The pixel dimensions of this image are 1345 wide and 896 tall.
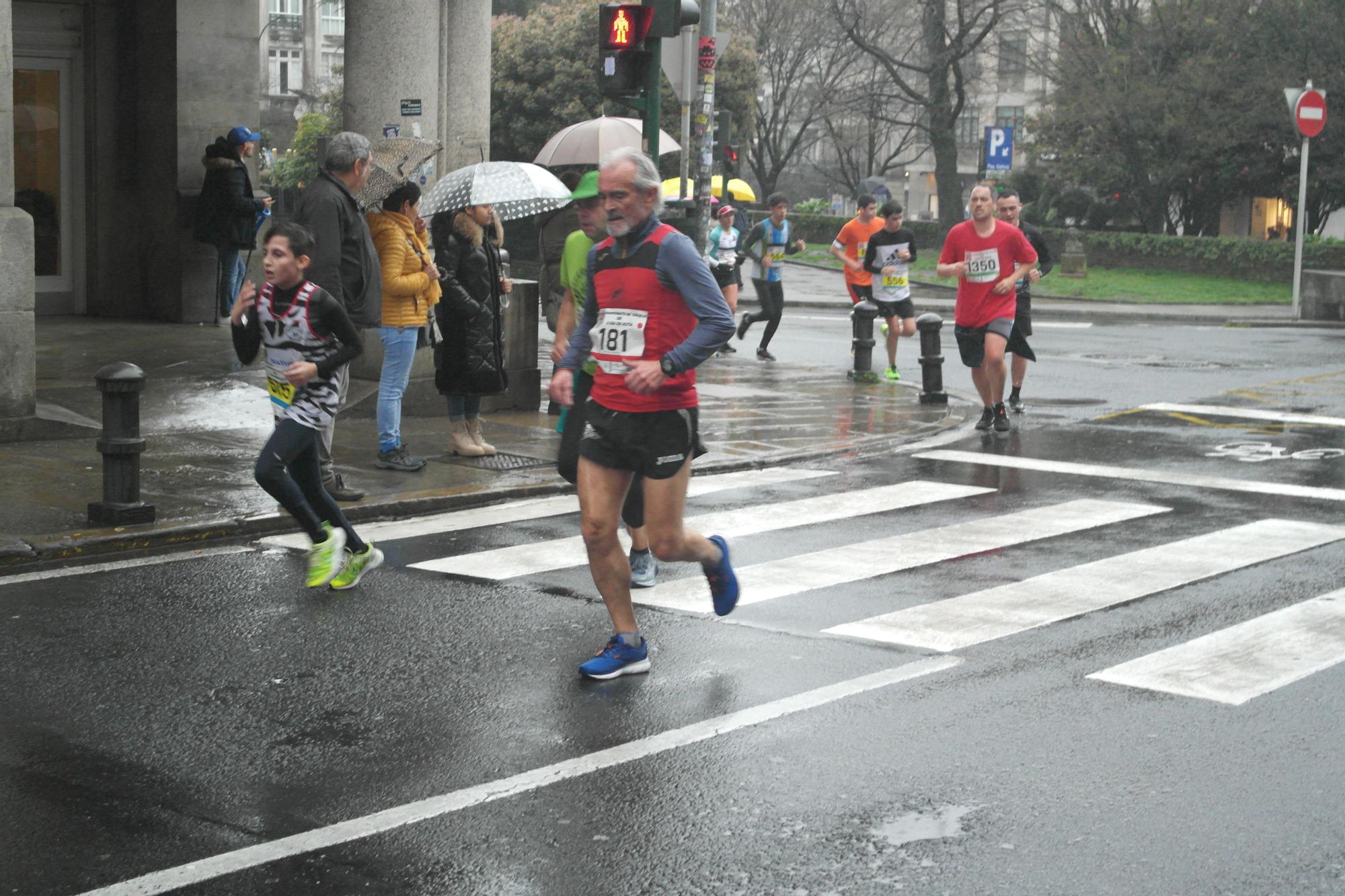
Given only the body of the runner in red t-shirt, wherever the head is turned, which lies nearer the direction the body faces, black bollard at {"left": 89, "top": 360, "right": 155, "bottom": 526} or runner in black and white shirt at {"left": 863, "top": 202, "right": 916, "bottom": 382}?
the black bollard

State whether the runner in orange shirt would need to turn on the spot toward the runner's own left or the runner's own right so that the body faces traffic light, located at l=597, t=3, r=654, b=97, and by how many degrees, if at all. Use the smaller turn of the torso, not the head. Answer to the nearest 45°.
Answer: approximately 45° to the runner's own right

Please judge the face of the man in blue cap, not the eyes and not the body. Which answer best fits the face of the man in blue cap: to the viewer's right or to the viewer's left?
to the viewer's right

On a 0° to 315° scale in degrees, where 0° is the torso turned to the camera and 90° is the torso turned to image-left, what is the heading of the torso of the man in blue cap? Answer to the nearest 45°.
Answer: approximately 270°

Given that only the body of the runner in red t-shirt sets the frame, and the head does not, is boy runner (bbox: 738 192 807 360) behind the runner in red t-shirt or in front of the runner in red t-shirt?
behind

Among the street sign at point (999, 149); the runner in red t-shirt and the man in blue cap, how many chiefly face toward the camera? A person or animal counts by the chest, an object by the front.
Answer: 2

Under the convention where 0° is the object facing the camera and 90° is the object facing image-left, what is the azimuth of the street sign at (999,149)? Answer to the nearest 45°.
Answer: approximately 0°

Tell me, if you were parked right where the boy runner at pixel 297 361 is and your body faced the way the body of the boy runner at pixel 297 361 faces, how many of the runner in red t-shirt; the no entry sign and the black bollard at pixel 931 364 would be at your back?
3

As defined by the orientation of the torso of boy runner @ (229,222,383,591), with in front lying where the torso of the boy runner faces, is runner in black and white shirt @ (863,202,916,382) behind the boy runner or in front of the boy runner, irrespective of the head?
behind

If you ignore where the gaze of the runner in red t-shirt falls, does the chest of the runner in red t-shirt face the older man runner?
yes
